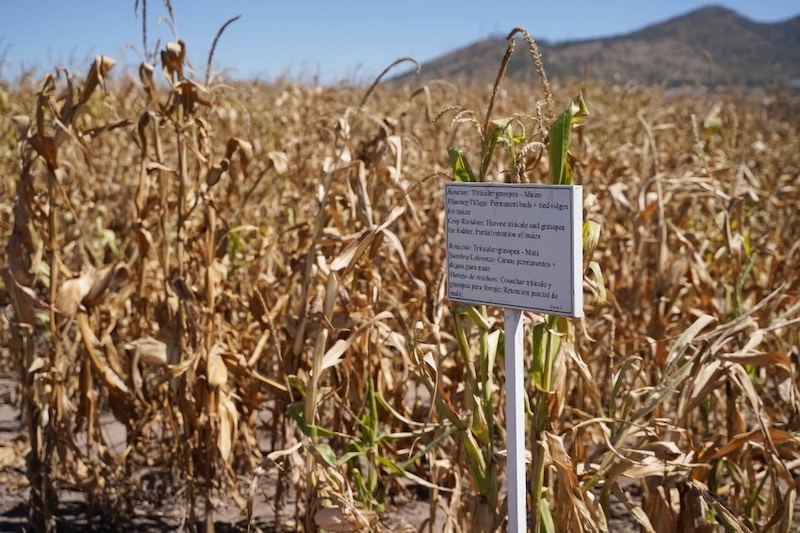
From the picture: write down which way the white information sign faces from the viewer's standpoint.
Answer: facing the viewer and to the left of the viewer
